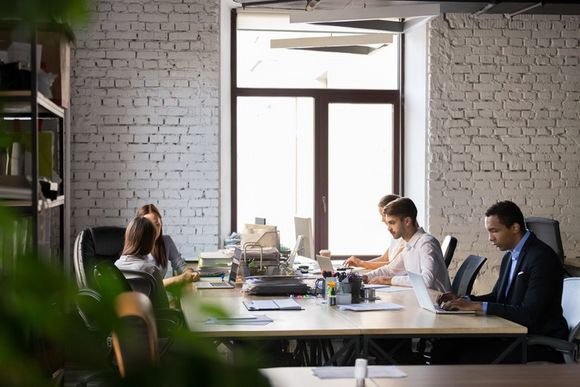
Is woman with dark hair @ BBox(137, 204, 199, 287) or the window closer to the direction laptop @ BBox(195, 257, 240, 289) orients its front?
the woman with dark hair

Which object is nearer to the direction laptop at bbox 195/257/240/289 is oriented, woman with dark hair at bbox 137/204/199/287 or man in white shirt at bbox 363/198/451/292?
the woman with dark hair

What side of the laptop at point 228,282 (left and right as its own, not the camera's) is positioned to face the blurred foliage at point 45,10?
left

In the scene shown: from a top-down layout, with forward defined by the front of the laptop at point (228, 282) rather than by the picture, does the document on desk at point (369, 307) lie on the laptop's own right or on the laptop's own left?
on the laptop's own left

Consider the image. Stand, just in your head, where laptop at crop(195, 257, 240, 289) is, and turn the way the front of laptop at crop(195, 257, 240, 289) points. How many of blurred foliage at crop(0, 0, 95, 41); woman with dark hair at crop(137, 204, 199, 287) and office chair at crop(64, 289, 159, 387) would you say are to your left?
2

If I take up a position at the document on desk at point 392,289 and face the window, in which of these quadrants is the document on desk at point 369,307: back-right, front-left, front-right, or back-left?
back-left

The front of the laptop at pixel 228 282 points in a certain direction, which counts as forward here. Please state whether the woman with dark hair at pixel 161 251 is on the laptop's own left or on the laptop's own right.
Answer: on the laptop's own right

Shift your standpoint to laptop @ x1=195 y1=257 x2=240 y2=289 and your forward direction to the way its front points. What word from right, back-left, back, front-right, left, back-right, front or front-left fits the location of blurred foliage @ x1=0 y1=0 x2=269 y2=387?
left

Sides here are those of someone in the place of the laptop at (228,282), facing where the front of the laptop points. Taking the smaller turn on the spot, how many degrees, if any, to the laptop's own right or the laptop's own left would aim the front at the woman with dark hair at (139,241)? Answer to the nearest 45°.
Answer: approximately 45° to the laptop's own left

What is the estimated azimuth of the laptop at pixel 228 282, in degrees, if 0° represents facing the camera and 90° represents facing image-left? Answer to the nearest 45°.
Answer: approximately 90°

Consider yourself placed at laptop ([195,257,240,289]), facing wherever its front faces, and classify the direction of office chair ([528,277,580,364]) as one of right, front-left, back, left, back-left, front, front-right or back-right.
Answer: back-left
